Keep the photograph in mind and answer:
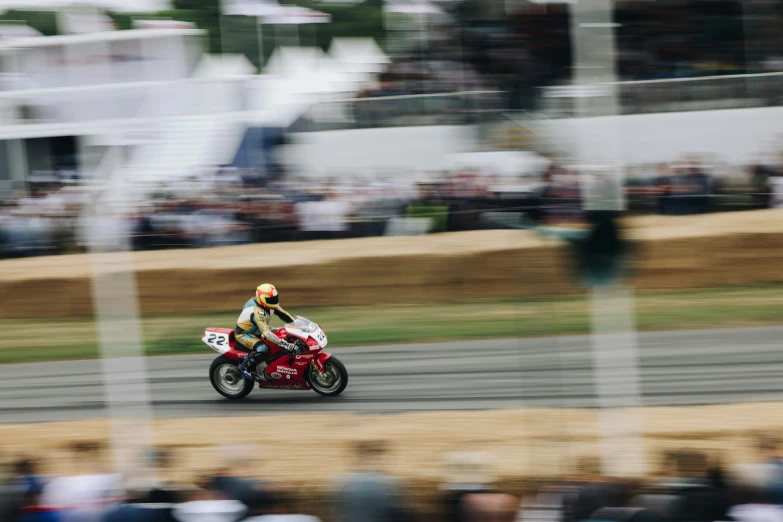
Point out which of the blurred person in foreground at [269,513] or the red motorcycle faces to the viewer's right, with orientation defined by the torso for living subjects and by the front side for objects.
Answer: the red motorcycle

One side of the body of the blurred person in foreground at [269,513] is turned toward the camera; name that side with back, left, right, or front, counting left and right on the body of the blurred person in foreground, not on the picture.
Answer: back

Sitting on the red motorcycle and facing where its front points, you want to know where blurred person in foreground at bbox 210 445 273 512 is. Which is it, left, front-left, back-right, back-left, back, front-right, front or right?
right

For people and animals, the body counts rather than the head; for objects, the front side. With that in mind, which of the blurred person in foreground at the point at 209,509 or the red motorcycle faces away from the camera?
the blurred person in foreground

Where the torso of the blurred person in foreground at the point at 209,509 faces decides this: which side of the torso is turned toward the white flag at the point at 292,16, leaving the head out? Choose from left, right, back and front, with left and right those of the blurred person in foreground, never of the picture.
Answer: front

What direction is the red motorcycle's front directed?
to the viewer's right

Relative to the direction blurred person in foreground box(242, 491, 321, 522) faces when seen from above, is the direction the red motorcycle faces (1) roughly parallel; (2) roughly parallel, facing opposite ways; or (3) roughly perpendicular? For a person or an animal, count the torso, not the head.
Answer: roughly perpendicular

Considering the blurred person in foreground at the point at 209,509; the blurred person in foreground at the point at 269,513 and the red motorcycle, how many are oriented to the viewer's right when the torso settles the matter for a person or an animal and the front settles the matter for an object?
1

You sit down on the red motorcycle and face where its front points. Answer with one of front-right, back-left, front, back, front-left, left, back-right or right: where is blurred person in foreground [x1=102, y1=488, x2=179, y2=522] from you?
right

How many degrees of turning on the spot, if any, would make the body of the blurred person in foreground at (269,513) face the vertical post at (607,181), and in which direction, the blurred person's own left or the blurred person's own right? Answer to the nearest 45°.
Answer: approximately 45° to the blurred person's own right

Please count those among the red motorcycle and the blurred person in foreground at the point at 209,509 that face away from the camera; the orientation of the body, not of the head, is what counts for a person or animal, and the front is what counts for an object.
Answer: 1

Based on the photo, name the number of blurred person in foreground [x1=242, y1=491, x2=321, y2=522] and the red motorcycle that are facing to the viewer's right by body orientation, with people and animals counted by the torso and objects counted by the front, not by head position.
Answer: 1

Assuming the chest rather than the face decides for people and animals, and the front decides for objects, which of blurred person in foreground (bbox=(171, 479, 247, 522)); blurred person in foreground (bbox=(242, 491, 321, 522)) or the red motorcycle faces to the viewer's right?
the red motorcycle

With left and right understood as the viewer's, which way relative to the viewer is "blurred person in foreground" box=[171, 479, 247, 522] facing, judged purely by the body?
facing away from the viewer

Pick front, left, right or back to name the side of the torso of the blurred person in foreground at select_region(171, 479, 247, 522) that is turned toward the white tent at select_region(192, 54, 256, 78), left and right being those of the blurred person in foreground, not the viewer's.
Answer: front

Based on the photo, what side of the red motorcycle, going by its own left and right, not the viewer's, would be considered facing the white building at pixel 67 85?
left

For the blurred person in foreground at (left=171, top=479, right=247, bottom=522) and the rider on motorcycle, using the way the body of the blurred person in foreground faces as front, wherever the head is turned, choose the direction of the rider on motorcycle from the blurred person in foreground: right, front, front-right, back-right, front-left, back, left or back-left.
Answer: front
